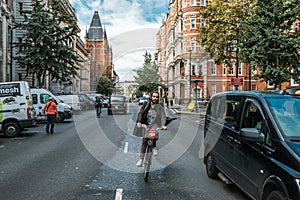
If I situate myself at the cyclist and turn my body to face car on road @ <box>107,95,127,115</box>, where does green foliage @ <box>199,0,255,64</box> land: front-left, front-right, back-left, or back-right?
front-right

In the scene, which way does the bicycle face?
toward the camera

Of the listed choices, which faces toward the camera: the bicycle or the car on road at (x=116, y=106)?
the bicycle

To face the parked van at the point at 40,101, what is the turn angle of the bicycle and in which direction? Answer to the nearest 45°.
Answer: approximately 135° to its right

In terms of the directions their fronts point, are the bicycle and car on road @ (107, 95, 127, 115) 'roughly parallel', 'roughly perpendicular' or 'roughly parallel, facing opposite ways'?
roughly parallel, facing opposite ways

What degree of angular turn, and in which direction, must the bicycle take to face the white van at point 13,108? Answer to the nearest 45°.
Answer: approximately 135° to its right

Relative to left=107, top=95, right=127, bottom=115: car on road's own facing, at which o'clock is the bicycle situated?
The bicycle is roughly at 6 o'clock from the car on road.

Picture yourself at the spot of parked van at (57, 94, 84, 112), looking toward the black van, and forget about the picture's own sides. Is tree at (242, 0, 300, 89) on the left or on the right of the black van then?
left

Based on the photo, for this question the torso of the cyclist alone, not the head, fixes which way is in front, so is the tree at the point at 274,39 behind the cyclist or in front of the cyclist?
behind

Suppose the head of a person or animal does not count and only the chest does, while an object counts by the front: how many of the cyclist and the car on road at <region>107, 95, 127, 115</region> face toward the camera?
1

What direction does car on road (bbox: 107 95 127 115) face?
away from the camera

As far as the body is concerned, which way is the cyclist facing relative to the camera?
toward the camera
